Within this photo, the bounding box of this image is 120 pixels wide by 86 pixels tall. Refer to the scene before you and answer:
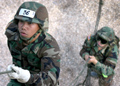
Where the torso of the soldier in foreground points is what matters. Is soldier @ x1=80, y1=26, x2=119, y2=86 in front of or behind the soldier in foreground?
behind

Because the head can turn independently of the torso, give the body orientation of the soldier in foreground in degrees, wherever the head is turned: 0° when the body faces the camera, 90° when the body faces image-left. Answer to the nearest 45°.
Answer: approximately 45°

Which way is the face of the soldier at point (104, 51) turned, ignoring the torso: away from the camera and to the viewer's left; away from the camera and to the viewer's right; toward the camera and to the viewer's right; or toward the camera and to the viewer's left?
toward the camera and to the viewer's left

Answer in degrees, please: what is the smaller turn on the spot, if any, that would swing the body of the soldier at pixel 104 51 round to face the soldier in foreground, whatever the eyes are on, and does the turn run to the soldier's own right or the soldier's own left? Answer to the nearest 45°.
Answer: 0° — they already face them

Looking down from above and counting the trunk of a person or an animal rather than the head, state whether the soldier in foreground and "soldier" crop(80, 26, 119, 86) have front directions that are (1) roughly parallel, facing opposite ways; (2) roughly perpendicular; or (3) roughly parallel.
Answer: roughly parallel

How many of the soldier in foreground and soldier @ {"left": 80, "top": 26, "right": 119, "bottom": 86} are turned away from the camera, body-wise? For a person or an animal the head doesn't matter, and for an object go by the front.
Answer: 0

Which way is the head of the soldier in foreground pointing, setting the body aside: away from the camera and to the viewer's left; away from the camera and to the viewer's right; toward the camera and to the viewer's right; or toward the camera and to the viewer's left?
toward the camera and to the viewer's left
